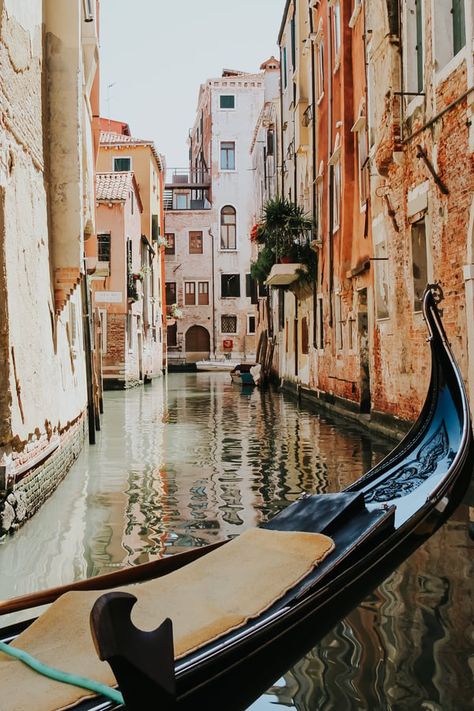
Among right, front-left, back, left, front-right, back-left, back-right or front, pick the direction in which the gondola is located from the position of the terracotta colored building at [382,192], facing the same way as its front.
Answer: left

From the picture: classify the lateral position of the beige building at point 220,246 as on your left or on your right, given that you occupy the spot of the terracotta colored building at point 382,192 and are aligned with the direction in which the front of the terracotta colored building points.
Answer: on your right

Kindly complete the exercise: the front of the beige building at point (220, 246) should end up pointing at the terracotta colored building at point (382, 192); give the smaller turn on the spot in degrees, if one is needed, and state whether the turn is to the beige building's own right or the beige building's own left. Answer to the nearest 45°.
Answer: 0° — it already faces it

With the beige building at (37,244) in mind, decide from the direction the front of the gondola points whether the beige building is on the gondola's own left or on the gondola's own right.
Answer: on the gondola's own left

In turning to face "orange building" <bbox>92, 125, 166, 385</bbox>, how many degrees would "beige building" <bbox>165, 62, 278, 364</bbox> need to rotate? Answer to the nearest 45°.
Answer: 0° — it already faces it

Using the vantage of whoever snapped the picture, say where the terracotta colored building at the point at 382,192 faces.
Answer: facing to the left of the viewer

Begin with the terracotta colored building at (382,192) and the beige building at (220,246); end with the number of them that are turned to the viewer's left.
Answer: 1

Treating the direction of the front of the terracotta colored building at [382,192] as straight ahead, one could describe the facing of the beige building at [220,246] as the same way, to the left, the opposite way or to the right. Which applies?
to the left
